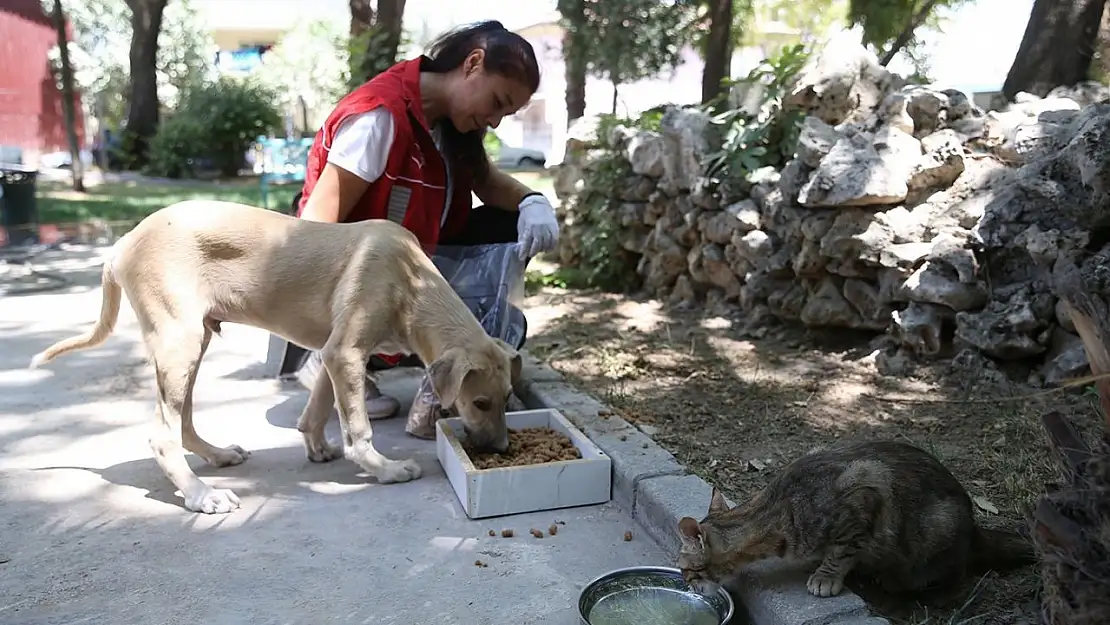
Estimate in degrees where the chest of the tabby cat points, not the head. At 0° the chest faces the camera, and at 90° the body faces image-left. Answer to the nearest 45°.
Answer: approximately 90°

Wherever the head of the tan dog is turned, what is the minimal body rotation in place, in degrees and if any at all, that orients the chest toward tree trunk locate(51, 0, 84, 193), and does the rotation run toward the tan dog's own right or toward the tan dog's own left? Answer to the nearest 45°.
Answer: approximately 90° to the tan dog's own left

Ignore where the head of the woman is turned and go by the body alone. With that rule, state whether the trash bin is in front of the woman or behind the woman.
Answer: behind

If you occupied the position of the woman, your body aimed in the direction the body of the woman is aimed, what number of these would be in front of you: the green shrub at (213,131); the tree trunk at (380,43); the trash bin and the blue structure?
0

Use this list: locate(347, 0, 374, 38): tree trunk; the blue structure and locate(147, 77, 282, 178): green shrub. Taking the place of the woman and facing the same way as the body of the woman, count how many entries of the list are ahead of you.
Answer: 0

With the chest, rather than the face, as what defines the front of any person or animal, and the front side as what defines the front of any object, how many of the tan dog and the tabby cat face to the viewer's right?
1

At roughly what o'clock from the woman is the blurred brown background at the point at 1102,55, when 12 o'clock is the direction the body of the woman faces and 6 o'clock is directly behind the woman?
The blurred brown background is roughly at 10 o'clock from the woman.

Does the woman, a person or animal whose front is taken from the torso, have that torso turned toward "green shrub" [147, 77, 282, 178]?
no

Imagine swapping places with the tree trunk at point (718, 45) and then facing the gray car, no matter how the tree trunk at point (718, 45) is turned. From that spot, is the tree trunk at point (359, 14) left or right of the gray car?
left

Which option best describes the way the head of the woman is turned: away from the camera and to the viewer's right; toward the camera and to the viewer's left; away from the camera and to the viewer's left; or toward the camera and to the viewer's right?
toward the camera and to the viewer's right

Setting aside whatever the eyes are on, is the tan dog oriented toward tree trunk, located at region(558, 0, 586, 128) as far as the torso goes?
no

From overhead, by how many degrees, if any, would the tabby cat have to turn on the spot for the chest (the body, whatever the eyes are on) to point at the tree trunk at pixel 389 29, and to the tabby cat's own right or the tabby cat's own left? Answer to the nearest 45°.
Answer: approximately 45° to the tabby cat's own right

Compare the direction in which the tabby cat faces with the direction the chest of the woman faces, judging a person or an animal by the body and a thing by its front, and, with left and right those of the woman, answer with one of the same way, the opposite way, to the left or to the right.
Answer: the opposite way

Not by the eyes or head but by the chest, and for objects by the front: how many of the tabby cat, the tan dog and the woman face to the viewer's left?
1

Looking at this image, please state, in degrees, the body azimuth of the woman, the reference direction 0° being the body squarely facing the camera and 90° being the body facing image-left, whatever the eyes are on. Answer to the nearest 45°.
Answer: approximately 315°

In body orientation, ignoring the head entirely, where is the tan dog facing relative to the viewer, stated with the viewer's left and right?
facing to the right of the viewer

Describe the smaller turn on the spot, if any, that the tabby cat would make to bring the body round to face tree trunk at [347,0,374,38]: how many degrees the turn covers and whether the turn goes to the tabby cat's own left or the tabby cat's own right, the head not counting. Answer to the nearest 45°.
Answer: approximately 45° to the tabby cat's own right

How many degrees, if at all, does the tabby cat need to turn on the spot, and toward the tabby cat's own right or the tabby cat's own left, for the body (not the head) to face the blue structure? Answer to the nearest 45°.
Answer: approximately 45° to the tabby cat's own right
